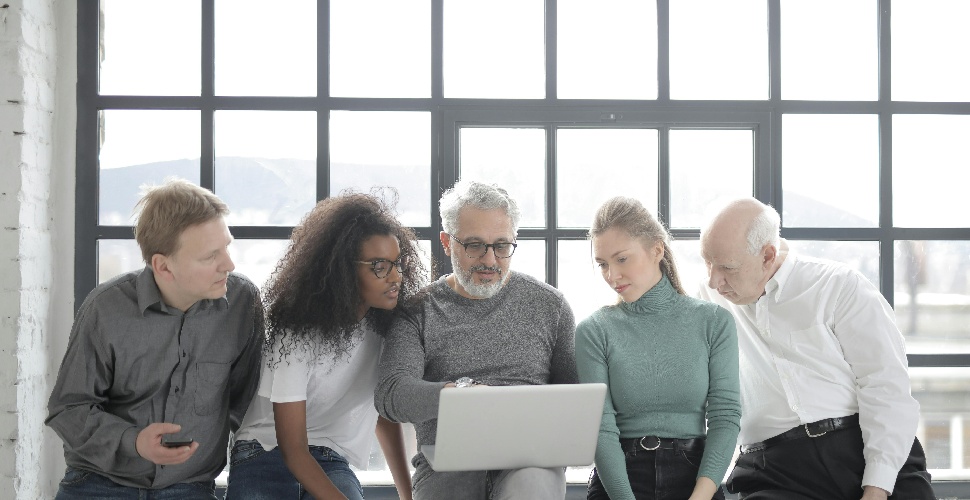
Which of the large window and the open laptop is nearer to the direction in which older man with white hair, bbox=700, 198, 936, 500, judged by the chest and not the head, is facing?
the open laptop

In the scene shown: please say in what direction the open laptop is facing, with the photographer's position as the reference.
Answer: facing away from the viewer

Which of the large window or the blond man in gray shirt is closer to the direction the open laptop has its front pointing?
the large window

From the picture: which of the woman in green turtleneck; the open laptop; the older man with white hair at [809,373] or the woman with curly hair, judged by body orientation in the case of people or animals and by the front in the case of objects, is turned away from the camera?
the open laptop

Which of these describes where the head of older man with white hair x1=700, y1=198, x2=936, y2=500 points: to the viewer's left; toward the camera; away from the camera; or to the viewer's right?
to the viewer's left

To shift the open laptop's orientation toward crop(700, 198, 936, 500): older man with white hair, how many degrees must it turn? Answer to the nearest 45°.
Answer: approximately 45° to its right
